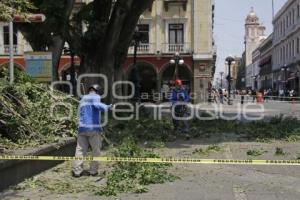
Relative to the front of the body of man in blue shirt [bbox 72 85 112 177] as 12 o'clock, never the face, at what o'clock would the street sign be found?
The street sign is roughly at 10 o'clock from the man in blue shirt.

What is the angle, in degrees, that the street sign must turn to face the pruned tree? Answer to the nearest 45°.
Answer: approximately 135° to its left

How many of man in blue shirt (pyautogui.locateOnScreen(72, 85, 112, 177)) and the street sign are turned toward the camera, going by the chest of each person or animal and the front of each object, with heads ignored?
1

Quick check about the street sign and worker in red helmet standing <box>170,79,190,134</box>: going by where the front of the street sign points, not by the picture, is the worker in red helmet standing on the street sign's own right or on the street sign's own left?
on the street sign's own left

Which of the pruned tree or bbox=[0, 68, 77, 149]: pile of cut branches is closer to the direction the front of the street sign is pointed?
the pile of cut branches

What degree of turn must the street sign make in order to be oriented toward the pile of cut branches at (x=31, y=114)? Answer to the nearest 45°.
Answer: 0° — it already faces it
